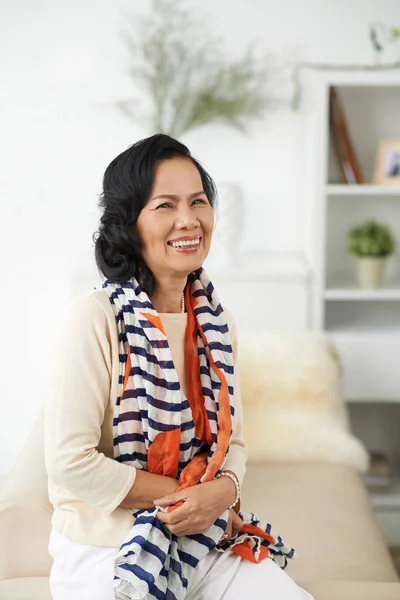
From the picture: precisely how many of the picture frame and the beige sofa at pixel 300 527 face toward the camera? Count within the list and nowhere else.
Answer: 2

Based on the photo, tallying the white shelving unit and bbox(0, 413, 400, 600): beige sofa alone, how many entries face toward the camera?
2

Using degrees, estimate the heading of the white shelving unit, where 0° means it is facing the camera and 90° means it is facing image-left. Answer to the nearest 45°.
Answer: approximately 0°

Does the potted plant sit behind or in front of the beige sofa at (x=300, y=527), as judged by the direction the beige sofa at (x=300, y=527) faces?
behind

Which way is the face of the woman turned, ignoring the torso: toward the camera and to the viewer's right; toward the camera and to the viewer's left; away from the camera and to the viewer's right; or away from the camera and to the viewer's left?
toward the camera and to the viewer's right

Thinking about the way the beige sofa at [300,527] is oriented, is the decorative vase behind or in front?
behind

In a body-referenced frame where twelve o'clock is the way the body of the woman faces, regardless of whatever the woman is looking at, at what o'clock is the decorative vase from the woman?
The decorative vase is roughly at 8 o'clock from the woman.

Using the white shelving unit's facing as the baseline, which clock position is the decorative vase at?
The decorative vase is roughly at 2 o'clock from the white shelving unit.

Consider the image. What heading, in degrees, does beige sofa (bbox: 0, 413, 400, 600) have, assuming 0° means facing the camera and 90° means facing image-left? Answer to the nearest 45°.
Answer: approximately 0°

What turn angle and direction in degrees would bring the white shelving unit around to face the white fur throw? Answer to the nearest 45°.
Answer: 0° — it already faces it

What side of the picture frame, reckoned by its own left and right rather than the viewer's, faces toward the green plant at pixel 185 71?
right
